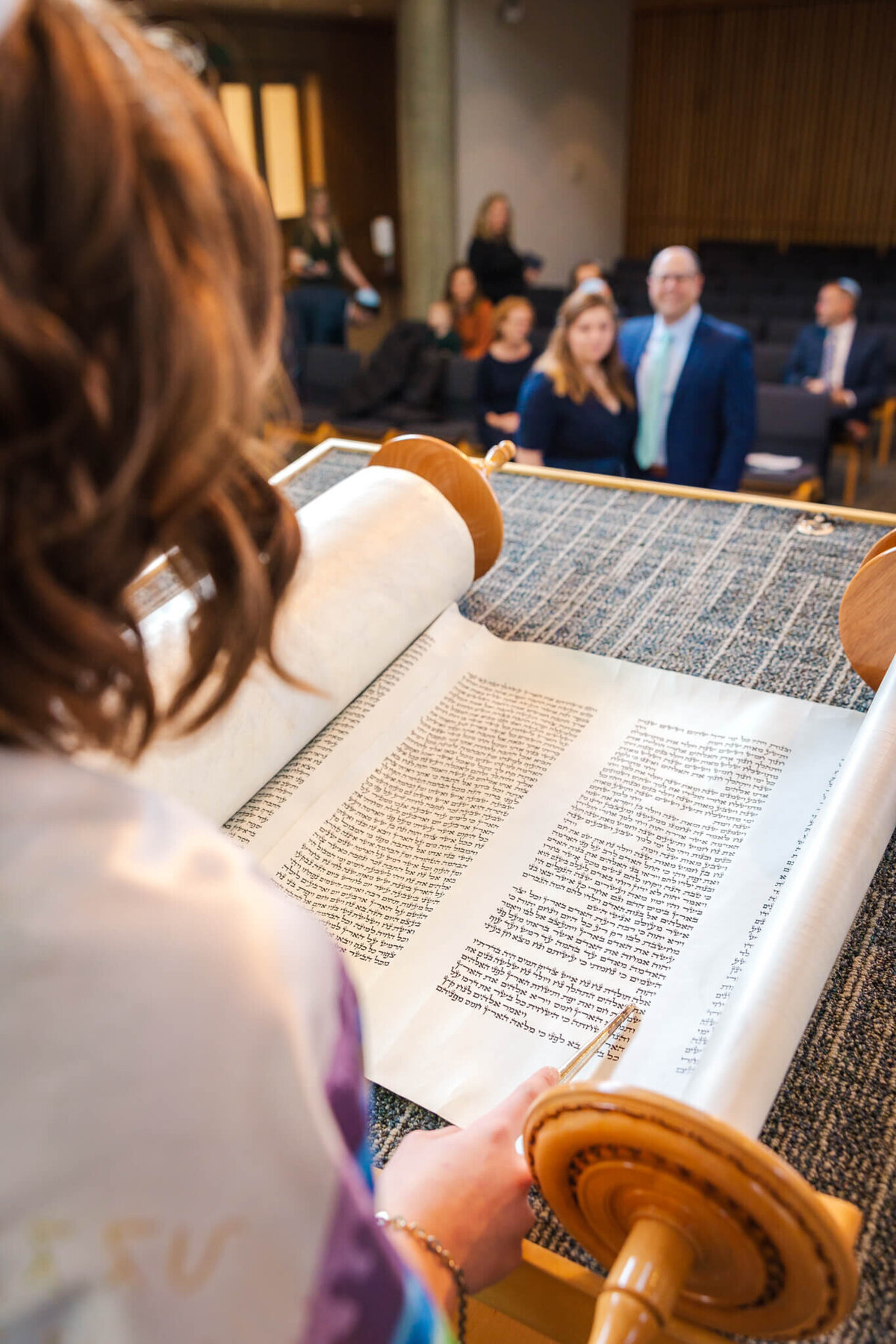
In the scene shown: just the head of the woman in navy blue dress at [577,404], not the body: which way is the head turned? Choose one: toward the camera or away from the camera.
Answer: toward the camera

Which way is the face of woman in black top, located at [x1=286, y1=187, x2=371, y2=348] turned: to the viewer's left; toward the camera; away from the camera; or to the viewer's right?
toward the camera

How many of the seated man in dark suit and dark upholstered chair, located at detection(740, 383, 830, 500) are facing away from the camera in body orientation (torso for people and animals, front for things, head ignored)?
0

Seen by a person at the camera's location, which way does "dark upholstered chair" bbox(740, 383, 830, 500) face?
facing the viewer and to the left of the viewer

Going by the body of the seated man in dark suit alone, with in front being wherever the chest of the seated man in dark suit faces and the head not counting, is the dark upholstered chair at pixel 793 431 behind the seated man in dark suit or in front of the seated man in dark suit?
in front

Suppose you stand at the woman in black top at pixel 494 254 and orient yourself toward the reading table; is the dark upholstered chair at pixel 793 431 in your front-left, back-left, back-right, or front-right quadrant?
front-left

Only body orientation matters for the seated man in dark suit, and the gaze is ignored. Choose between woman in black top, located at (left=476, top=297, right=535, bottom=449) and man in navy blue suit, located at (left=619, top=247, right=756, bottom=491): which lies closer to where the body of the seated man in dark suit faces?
the man in navy blue suit

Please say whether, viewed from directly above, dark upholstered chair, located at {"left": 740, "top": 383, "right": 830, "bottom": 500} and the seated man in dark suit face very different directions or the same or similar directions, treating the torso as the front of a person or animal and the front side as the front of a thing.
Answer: same or similar directions

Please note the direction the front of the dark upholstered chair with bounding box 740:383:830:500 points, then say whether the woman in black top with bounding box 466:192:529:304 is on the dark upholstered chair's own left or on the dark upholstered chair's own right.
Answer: on the dark upholstered chair's own right

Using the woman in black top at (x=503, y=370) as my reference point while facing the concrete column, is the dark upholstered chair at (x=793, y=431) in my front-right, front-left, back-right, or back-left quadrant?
back-right

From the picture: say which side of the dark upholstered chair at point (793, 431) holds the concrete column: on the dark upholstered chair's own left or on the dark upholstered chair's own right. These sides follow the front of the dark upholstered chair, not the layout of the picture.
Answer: on the dark upholstered chair's own right

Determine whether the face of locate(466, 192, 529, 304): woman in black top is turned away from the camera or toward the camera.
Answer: toward the camera

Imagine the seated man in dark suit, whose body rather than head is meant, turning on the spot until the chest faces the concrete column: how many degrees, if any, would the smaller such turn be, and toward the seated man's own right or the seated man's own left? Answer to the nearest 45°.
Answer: approximately 90° to the seated man's own right

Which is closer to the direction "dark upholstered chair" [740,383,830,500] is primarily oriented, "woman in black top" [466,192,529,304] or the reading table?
the reading table

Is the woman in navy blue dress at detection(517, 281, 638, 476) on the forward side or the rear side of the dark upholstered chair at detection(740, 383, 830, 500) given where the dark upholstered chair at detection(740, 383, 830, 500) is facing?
on the forward side

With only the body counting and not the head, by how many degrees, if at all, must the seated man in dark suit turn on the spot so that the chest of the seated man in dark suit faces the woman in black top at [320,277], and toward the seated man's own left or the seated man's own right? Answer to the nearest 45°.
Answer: approximately 45° to the seated man's own right

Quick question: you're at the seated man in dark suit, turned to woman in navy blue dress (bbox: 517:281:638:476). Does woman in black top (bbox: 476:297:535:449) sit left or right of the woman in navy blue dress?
right
